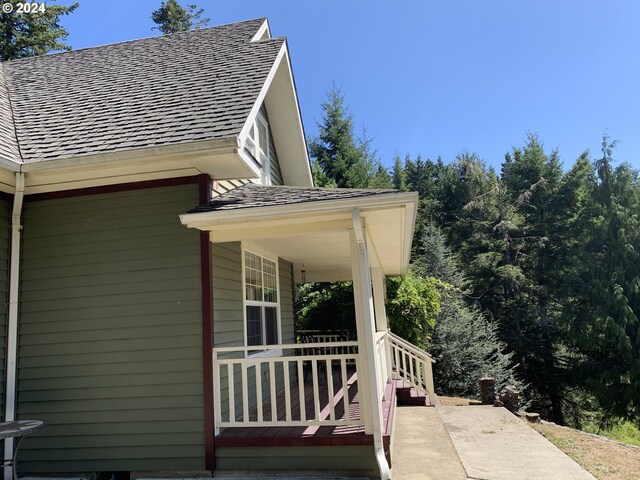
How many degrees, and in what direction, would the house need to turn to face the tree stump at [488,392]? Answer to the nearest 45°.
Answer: approximately 45° to its left

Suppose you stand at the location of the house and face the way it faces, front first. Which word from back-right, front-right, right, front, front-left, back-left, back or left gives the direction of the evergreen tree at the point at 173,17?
left

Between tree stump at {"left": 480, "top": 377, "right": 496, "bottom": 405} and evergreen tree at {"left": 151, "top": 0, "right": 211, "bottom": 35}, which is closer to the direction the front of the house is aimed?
the tree stump

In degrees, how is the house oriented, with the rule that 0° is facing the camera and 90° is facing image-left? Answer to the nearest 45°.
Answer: approximately 270°

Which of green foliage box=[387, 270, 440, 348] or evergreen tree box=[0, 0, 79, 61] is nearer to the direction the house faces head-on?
the green foliage

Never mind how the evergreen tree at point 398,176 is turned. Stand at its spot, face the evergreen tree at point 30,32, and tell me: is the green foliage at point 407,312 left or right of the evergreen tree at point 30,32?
left

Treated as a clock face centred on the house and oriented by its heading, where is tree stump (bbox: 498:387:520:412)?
The tree stump is roughly at 11 o'clock from the house.

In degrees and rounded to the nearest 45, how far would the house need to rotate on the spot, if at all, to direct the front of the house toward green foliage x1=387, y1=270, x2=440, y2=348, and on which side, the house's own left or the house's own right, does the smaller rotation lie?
approximately 45° to the house's own left

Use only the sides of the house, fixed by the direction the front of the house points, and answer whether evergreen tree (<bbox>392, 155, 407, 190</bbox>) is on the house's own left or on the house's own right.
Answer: on the house's own left
